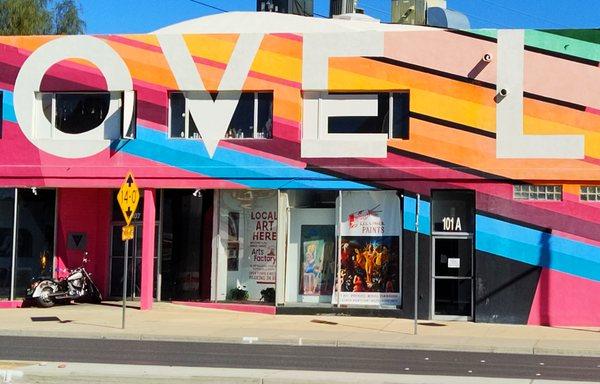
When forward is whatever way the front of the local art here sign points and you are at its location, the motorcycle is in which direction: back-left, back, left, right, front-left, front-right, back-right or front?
right

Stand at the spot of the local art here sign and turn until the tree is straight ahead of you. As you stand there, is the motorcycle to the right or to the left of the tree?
left

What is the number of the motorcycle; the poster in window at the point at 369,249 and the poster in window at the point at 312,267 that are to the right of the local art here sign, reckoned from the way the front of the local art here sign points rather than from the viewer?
1

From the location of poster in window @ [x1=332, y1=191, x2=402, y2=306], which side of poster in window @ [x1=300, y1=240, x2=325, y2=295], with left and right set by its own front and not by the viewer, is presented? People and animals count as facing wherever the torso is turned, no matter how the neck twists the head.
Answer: left

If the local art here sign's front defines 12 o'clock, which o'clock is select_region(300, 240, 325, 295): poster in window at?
The poster in window is roughly at 10 o'clock from the local art here sign.

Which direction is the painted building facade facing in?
toward the camera

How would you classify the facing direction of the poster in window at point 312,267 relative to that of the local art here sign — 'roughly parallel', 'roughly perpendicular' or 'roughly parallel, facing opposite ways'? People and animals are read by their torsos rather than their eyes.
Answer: roughly parallel

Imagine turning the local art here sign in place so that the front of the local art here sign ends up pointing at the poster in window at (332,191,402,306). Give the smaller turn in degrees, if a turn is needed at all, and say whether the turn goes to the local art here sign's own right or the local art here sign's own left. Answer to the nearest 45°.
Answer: approximately 45° to the local art here sign's own left

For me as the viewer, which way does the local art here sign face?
facing the viewer

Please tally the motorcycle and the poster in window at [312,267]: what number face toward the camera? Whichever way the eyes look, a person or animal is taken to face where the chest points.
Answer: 1
